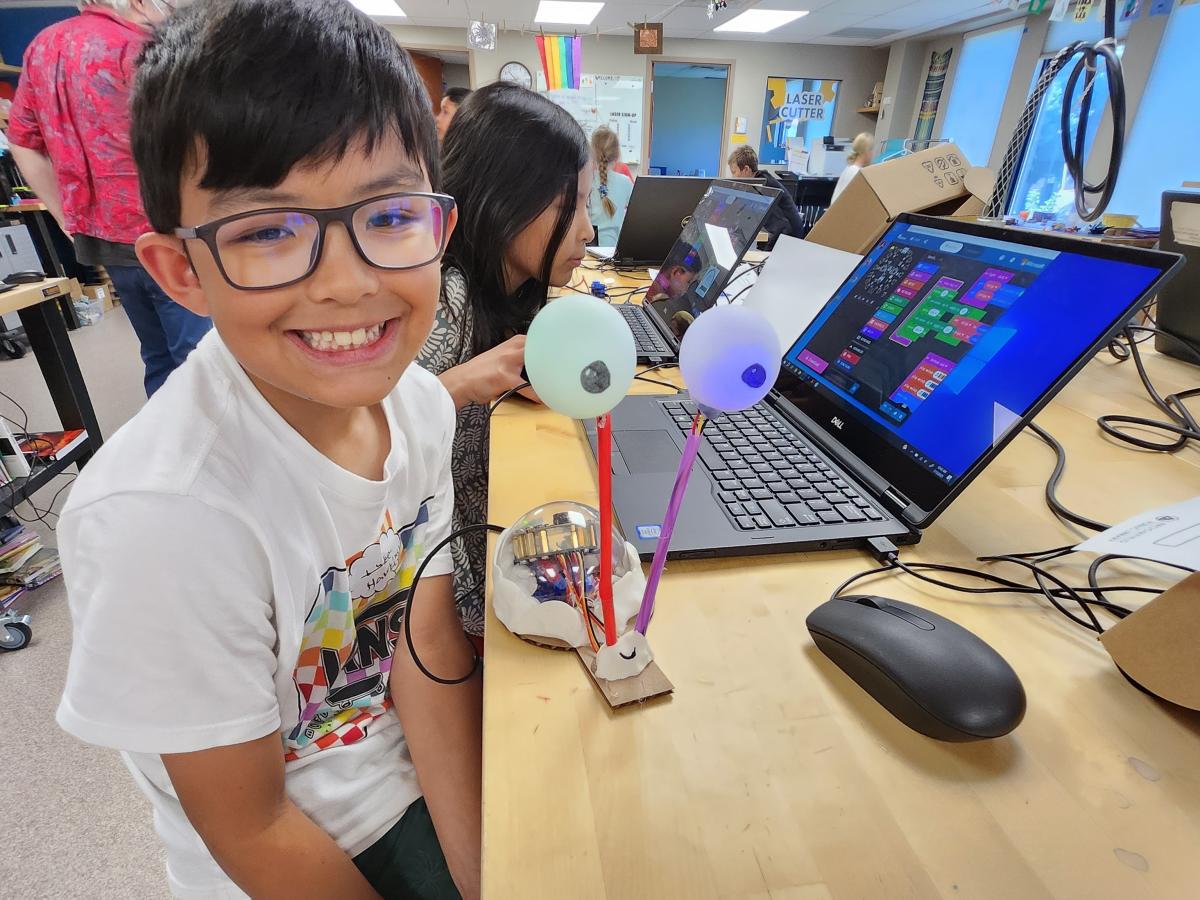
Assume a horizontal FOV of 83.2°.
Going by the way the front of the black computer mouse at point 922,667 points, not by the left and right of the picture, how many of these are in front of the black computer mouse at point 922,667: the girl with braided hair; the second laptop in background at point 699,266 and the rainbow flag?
3

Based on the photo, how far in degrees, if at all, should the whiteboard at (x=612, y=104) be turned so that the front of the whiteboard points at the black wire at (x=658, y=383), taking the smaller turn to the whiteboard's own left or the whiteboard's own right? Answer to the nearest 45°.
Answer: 0° — it already faces it

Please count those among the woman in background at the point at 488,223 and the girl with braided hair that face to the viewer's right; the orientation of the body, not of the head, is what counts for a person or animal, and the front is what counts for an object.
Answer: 1

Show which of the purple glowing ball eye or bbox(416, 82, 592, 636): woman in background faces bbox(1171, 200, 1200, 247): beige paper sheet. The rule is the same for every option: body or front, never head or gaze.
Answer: the woman in background

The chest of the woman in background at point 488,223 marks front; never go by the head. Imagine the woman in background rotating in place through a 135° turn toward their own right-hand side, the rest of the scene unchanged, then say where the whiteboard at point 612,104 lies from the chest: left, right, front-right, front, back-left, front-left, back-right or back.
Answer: back-right

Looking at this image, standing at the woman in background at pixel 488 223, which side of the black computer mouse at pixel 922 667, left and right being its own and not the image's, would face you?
front

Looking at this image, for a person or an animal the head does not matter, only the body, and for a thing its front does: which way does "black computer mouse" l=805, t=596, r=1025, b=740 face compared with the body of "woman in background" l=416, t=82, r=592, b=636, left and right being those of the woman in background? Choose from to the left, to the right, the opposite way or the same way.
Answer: to the left

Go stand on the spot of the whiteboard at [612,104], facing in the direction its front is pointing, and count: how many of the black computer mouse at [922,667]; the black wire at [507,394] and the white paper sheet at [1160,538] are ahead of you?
3

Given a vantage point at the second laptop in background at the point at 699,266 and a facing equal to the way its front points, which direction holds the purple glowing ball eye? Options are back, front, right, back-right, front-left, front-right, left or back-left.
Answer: front-left

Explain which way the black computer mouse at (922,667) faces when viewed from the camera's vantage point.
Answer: facing away from the viewer and to the left of the viewer
